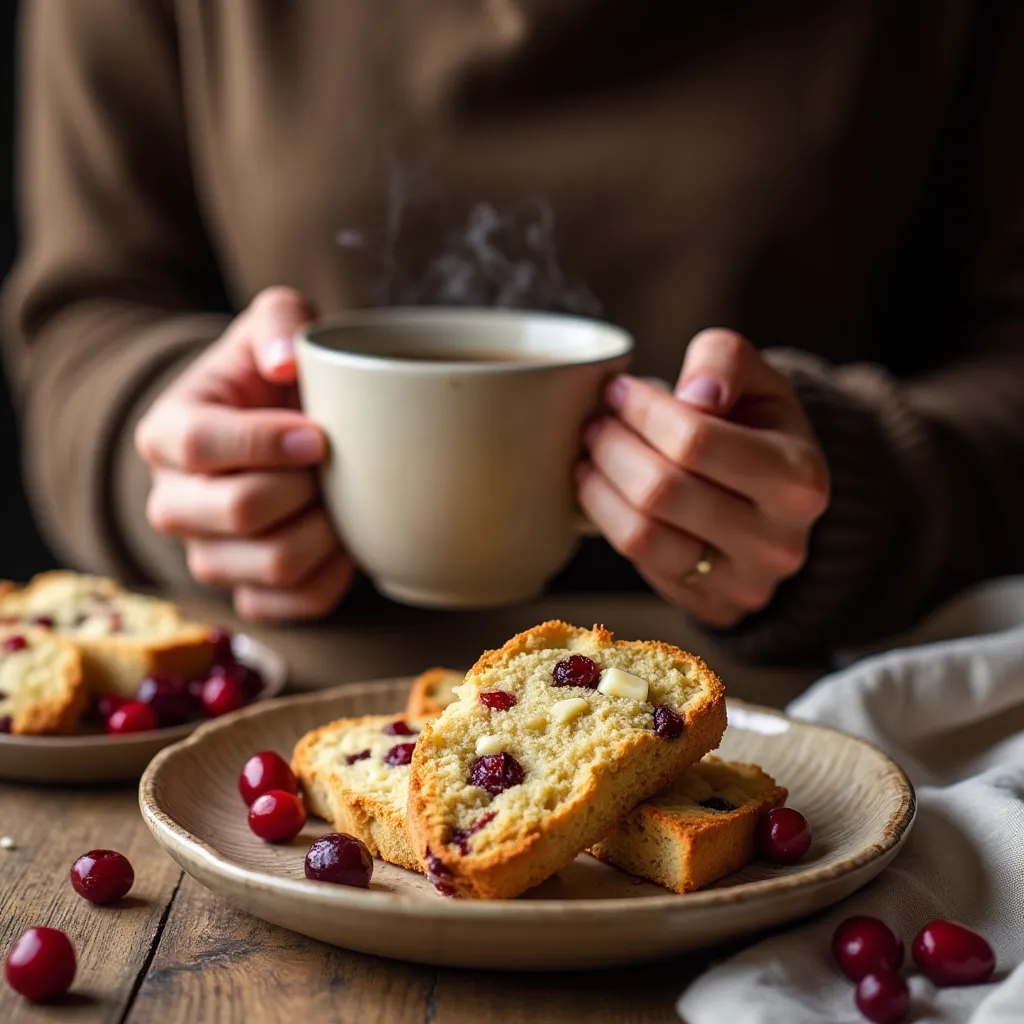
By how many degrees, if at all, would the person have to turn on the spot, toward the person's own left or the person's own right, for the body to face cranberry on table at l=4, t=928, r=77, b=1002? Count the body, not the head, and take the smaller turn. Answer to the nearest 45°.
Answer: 0° — they already face it

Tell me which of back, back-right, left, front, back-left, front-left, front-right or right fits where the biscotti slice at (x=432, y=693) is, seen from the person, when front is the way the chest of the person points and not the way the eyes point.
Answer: front

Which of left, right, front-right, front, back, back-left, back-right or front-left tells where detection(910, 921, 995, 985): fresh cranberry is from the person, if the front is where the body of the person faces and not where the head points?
front

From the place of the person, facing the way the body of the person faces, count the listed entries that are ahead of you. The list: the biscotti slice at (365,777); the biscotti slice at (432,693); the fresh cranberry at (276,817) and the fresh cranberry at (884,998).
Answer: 4

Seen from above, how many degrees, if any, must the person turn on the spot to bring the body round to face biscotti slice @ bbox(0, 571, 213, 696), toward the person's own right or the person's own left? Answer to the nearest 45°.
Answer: approximately 45° to the person's own right

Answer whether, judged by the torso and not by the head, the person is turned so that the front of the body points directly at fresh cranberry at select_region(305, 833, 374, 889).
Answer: yes

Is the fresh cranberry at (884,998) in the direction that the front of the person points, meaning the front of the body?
yes

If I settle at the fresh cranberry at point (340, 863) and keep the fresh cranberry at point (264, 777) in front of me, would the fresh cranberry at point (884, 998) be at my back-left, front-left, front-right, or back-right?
back-right

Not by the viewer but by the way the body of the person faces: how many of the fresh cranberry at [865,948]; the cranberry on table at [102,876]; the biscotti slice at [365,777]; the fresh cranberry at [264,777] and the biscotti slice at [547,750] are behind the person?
0

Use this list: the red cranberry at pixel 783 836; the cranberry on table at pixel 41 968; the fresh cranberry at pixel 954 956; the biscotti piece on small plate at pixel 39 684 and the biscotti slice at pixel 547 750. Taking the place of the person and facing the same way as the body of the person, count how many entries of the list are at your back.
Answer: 0

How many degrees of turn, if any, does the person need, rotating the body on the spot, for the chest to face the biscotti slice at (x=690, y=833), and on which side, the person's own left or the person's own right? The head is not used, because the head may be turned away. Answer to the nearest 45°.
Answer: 0° — they already face it

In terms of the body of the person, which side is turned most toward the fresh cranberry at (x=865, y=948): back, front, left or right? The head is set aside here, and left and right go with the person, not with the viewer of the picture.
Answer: front

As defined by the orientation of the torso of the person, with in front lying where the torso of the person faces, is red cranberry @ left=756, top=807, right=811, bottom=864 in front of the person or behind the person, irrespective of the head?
in front

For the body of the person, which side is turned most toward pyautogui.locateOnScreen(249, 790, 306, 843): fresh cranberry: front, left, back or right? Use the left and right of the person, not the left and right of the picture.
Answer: front

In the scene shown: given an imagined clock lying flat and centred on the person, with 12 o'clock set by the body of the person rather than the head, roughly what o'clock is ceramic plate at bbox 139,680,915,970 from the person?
The ceramic plate is roughly at 12 o'clock from the person.

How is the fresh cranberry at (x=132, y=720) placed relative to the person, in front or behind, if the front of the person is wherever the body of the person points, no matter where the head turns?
in front

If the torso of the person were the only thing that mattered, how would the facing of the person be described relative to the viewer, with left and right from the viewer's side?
facing the viewer
